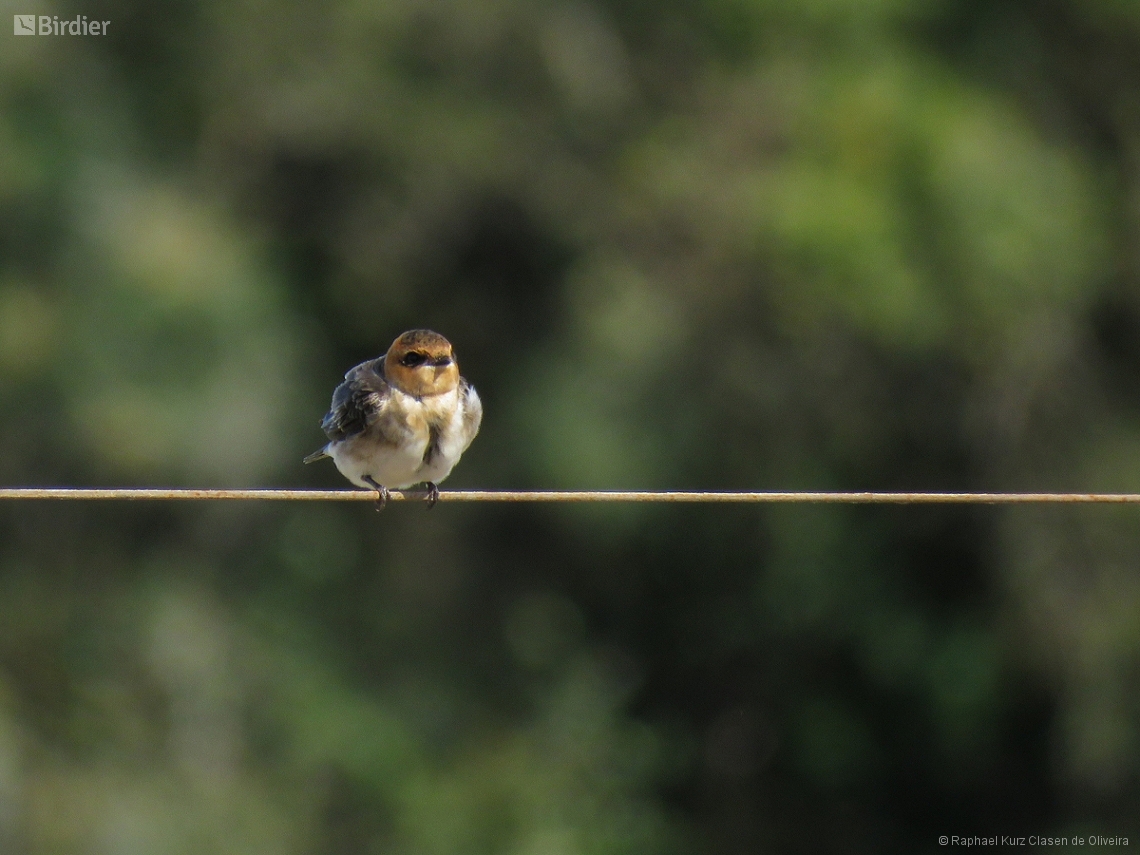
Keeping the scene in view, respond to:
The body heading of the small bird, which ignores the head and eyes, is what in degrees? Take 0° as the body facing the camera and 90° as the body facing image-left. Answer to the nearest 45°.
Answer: approximately 315°
